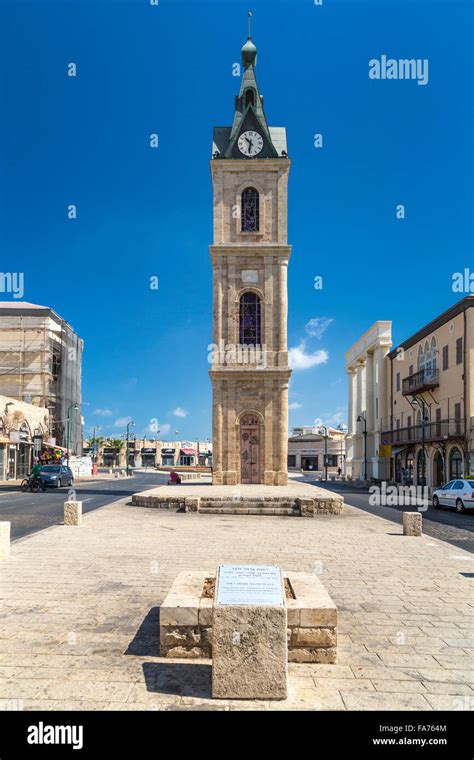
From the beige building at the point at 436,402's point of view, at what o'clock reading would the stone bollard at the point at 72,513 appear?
The stone bollard is roughly at 11 o'clock from the beige building.

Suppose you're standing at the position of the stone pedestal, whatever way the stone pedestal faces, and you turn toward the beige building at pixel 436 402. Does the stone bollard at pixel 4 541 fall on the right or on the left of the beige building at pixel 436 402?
left

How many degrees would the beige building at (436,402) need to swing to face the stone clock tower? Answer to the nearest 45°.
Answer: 0° — it already faces it

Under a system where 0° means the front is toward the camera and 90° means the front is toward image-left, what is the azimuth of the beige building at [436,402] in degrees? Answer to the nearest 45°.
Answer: approximately 45°

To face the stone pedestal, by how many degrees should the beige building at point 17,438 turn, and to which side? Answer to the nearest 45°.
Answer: approximately 45° to its right

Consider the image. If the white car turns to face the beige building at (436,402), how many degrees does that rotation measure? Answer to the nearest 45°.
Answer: approximately 45° to its right

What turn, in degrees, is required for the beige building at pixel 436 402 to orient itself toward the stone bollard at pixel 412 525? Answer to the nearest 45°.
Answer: approximately 45° to its left
